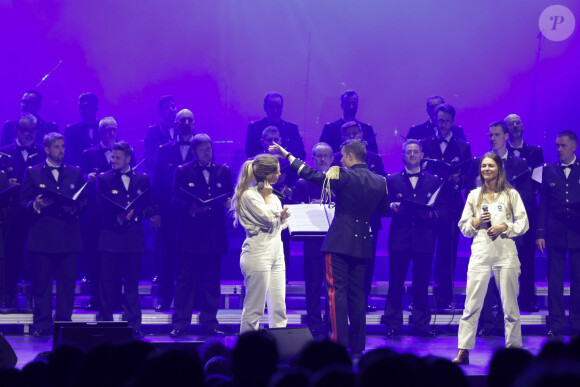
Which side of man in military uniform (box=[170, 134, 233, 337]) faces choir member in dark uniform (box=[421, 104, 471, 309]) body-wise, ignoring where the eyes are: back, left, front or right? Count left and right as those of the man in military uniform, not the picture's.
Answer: left

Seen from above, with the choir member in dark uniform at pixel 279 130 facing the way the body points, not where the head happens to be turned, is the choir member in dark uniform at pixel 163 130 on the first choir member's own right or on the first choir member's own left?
on the first choir member's own right

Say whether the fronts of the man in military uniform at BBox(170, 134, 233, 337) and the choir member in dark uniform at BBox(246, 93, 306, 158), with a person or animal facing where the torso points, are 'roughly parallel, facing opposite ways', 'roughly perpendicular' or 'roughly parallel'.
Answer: roughly parallel

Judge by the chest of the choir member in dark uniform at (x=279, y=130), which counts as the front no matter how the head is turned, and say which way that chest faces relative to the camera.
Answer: toward the camera

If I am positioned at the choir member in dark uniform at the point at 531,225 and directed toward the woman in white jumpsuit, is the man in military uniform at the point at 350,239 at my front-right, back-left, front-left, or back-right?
front-right

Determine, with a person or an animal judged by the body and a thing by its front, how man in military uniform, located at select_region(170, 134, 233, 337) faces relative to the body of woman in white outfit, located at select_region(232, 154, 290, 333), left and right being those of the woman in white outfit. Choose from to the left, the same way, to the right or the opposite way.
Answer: to the right

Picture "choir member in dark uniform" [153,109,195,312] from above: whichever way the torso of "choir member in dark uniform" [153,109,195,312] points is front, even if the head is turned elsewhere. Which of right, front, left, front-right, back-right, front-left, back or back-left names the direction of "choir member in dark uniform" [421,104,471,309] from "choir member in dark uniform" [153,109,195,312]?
front-left

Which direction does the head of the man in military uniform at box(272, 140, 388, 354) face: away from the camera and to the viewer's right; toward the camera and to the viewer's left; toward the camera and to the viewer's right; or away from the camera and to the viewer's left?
away from the camera and to the viewer's left

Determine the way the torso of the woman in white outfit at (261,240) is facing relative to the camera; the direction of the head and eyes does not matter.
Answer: to the viewer's right

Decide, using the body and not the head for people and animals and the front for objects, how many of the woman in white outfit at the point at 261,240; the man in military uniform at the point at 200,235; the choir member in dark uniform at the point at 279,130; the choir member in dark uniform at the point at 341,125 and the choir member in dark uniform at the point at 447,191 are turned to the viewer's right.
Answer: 1

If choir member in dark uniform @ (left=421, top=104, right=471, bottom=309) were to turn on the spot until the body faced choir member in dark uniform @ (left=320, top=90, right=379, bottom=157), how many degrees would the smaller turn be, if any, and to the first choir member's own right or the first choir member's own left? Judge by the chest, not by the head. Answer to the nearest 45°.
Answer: approximately 90° to the first choir member's own right

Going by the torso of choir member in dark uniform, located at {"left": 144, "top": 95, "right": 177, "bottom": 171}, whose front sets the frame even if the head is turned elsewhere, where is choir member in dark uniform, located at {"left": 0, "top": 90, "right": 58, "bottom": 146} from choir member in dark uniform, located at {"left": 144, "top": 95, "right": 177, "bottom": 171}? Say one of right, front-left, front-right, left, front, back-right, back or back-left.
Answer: back-right

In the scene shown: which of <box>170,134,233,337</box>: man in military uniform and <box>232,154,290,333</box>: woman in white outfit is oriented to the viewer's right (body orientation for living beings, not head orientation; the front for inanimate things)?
the woman in white outfit

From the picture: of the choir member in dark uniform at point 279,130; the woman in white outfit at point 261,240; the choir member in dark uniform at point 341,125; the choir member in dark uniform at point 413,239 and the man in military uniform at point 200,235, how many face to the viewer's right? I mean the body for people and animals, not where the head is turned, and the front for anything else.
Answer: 1

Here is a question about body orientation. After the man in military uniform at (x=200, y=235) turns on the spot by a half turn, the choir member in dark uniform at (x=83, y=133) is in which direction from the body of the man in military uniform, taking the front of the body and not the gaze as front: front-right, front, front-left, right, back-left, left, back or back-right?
front-left

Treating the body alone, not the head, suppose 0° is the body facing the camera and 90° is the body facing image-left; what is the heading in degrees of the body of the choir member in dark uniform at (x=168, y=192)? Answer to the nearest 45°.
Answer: approximately 315°

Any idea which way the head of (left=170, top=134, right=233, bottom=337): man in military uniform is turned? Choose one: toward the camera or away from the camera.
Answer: toward the camera

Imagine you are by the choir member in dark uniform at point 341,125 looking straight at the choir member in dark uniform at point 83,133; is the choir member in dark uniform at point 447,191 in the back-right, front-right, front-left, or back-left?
back-left

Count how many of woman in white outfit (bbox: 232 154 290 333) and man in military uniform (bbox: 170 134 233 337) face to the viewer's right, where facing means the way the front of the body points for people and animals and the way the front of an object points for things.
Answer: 1

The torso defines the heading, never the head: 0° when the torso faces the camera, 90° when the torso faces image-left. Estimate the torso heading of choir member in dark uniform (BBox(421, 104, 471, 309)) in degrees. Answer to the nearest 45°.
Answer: approximately 0°

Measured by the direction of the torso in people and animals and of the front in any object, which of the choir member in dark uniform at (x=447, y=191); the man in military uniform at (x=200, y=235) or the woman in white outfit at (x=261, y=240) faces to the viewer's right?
the woman in white outfit
